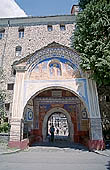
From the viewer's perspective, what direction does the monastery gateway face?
toward the camera
